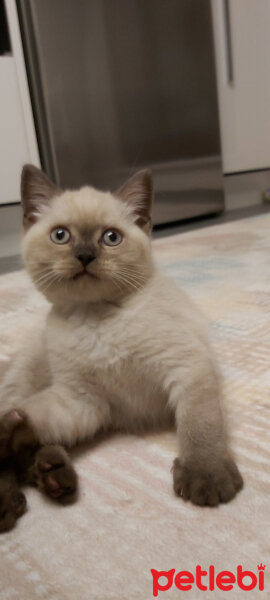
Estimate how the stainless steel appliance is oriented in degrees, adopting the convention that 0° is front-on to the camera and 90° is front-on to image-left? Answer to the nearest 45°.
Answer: approximately 0°

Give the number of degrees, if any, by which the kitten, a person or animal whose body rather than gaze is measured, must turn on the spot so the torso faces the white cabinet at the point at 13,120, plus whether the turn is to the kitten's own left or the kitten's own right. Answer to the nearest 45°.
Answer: approximately 180°

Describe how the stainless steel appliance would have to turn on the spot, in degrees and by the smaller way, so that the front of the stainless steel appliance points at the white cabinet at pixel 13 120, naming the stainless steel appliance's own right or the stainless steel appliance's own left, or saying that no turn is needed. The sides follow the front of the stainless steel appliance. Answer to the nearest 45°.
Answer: approximately 45° to the stainless steel appliance's own right

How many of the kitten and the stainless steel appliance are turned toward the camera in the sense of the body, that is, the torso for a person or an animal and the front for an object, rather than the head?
2

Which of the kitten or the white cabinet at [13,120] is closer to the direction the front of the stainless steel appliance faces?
the kitten

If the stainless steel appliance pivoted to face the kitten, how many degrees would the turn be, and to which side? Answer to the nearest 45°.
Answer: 0° — it already faces it

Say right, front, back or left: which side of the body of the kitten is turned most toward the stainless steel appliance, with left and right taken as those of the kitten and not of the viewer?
back
